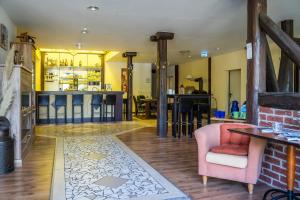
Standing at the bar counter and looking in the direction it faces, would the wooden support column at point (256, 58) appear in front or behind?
in front

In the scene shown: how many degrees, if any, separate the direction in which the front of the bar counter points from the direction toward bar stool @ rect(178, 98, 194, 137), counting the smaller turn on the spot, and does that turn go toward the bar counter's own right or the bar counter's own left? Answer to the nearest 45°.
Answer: approximately 45° to the bar counter's own left

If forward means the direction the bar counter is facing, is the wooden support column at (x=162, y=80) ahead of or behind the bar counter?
ahead

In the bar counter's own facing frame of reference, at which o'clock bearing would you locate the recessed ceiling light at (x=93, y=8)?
The recessed ceiling light is roughly at 12 o'clock from the bar counter.

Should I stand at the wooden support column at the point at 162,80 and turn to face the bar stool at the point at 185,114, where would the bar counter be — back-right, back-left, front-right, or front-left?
back-left

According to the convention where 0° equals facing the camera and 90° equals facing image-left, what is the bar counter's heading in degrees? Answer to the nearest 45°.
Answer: approximately 0°

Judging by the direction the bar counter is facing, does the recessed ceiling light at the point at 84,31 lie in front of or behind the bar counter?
in front

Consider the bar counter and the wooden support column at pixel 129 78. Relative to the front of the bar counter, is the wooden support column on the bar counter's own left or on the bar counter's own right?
on the bar counter's own left

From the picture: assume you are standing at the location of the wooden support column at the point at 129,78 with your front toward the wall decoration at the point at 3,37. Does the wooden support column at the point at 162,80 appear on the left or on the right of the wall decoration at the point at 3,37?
left
